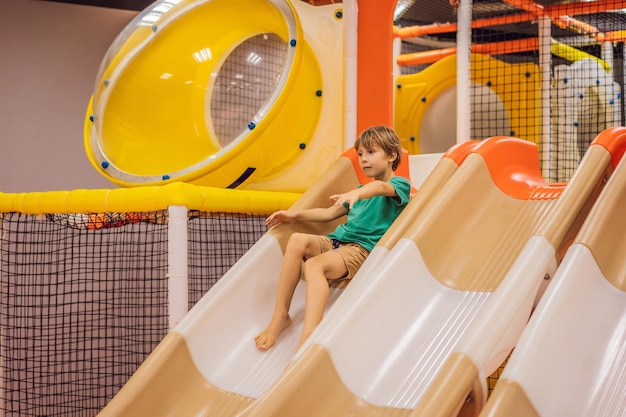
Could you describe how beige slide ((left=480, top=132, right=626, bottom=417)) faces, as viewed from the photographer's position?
facing the viewer and to the left of the viewer

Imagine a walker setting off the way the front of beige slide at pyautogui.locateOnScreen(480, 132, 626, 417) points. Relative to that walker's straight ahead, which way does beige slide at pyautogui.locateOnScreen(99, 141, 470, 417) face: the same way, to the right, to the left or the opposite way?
the same way

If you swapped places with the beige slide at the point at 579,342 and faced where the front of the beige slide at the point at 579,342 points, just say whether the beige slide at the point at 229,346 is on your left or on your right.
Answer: on your right

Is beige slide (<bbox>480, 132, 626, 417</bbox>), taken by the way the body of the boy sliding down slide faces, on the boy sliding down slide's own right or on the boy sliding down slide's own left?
on the boy sliding down slide's own left

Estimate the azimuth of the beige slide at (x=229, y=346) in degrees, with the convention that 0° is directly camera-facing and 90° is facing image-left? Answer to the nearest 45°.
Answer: approximately 45°

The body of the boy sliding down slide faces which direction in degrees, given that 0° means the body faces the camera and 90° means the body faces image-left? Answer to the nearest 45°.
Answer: approximately 45°

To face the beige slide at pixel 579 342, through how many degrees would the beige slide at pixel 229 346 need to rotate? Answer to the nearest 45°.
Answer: approximately 90° to its left

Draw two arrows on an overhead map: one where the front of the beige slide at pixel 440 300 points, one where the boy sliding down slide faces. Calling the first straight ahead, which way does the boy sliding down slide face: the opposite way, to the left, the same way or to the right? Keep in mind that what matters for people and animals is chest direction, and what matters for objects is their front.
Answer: the same way

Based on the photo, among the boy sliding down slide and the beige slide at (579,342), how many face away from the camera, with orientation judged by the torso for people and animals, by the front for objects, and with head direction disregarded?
0
